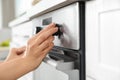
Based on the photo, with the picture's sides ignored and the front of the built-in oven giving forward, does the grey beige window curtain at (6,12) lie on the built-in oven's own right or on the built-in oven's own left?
on the built-in oven's own right

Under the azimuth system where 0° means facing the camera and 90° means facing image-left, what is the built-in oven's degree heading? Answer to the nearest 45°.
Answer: approximately 45°
